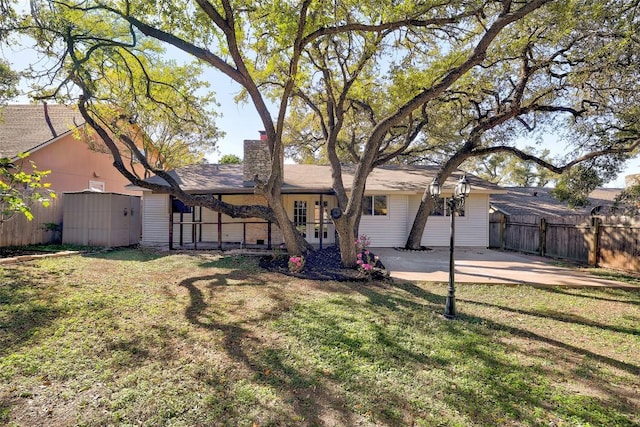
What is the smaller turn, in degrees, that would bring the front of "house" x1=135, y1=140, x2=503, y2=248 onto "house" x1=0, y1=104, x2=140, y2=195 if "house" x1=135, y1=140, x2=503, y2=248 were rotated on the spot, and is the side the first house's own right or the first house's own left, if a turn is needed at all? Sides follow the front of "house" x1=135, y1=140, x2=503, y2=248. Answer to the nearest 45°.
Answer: approximately 90° to the first house's own right

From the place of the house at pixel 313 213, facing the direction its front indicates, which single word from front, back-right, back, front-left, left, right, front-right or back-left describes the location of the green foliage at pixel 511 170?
back-left

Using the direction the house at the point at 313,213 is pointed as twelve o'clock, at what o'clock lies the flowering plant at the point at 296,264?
The flowering plant is roughly at 12 o'clock from the house.

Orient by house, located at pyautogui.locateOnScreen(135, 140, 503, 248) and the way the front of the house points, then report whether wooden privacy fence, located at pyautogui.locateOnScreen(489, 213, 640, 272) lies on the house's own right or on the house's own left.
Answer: on the house's own left

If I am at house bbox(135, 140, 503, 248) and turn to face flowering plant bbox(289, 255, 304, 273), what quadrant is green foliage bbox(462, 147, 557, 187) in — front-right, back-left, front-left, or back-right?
back-left

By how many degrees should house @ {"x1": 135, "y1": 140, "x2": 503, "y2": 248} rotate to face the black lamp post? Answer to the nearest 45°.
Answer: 0° — it already faces it

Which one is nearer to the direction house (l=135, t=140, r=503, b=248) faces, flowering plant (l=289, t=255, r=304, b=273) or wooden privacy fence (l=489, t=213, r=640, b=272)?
the flowering plant

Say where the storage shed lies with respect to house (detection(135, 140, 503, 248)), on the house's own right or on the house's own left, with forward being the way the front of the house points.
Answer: on the house's own right

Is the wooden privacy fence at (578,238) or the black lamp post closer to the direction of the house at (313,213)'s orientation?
the black lamp post

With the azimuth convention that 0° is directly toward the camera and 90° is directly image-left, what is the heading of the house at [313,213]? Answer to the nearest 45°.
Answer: approximately 0°

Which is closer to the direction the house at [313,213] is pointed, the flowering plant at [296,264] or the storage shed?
the flowering plant
